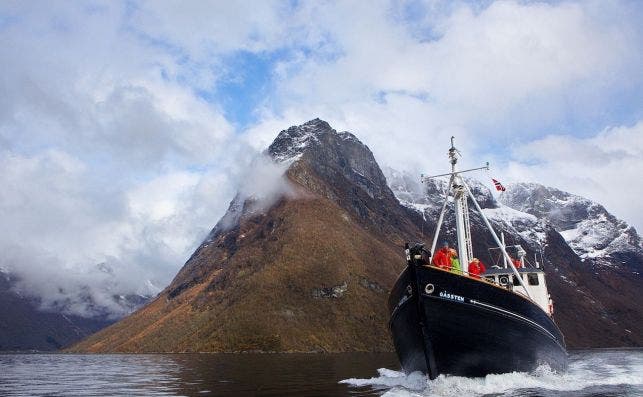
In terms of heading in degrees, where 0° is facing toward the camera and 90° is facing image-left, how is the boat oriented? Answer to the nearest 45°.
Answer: approximately 45°
